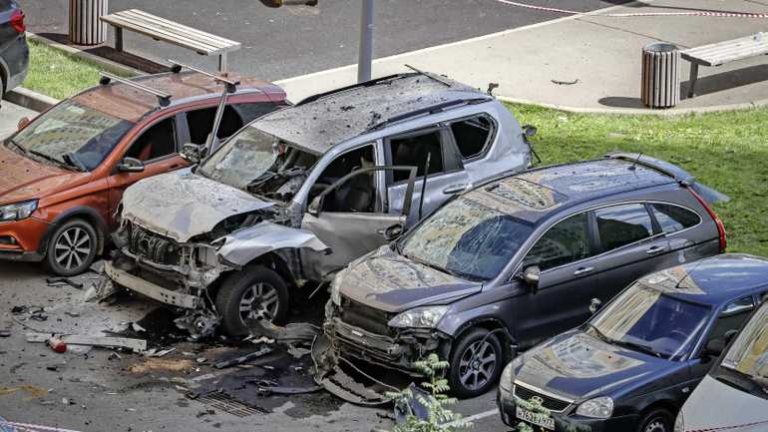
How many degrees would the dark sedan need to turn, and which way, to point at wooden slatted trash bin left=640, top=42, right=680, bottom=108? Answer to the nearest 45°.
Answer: approximately 135° to its right

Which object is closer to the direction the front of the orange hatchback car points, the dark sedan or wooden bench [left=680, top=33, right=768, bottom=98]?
the dark sedan

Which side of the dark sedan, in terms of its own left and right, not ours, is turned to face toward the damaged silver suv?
right

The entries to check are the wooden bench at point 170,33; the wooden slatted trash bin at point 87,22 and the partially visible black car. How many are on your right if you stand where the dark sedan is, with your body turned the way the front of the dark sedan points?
3

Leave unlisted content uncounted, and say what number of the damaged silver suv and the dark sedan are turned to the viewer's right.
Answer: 0

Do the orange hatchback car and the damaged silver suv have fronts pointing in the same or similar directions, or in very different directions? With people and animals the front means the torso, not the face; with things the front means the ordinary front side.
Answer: same or similar directions

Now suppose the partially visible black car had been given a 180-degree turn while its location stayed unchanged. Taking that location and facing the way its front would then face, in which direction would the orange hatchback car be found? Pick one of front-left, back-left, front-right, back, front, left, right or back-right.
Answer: back-right

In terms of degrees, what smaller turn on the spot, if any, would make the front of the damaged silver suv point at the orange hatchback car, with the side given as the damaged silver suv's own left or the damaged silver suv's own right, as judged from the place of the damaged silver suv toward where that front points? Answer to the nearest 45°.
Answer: approximately 90° to the damaged silver suv's own right

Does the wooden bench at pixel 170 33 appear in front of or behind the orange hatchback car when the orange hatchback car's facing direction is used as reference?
behind

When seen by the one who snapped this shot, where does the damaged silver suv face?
facing the viewer and to the left of the viewer

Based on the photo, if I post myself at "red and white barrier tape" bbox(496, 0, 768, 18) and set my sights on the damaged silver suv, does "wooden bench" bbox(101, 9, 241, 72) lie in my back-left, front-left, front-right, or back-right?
front-right

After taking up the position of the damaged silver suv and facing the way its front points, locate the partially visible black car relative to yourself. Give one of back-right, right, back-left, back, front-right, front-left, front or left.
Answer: right

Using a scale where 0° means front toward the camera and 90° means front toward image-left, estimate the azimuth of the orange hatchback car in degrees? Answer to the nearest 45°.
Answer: approximately 45°

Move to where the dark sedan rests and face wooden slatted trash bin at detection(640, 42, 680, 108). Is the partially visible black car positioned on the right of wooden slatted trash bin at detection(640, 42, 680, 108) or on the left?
left

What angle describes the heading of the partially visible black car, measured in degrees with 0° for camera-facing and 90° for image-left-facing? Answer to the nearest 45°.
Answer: approximately 45°
